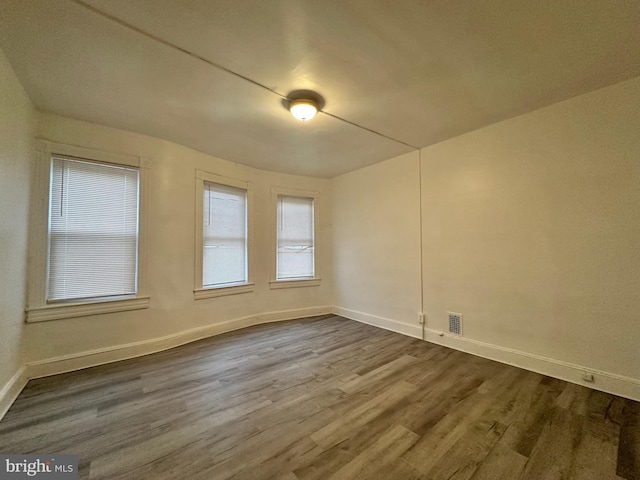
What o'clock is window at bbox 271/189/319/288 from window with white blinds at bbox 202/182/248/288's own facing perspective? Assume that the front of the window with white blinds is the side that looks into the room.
The window is roughly at 10 o'clock from the window with white blinds.

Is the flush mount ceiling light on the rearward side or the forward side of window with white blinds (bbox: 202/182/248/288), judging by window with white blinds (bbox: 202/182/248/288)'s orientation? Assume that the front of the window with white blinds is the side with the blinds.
on the forward side

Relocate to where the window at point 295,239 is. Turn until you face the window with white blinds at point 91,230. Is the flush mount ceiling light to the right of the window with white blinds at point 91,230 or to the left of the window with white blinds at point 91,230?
left

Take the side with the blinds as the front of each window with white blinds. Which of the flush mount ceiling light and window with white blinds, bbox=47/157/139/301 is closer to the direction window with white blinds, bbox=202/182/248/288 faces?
the flush mount ceiling light

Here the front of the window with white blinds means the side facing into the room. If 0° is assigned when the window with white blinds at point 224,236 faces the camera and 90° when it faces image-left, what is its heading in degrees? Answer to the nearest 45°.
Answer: approximately 315°

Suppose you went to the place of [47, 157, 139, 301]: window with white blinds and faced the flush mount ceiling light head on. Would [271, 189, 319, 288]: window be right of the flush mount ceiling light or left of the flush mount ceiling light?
left

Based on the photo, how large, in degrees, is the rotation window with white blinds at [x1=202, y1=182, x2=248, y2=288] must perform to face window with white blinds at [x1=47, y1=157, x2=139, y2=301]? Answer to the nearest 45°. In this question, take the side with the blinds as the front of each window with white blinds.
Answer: approximately 90° to its right
